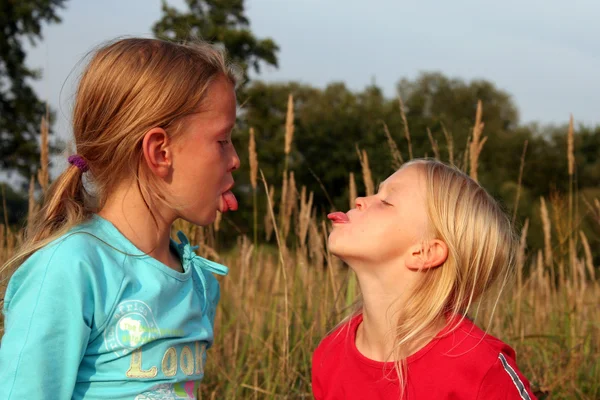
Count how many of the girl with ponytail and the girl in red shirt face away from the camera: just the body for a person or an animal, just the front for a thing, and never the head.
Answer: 0

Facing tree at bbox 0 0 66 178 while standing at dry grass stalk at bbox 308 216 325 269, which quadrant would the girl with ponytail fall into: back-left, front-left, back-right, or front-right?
back-left

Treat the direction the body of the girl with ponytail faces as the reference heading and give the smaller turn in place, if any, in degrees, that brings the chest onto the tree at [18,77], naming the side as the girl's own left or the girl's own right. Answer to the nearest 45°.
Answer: approximately 135° to the girl's own left

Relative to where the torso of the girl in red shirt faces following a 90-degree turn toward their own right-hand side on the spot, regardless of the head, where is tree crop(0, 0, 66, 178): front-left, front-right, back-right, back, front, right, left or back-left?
front

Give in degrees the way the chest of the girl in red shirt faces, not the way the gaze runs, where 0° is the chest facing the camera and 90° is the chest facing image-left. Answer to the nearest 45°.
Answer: approximately 45°

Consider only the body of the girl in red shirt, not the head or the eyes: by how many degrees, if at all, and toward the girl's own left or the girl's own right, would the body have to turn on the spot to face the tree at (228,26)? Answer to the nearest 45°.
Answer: approximately 135° to the girl's own right

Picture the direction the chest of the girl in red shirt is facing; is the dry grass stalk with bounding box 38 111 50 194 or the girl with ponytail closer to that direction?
the girl with ponytail

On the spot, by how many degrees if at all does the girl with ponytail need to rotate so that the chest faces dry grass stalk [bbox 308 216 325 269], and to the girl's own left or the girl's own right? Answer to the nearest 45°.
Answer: approximately 90° to the girl's own left

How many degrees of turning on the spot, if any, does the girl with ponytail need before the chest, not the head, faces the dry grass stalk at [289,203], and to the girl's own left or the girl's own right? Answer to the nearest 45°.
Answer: approximately 90° to the girl's own left

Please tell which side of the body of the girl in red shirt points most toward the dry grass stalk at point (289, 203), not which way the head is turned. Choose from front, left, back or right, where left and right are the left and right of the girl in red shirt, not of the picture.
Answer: right

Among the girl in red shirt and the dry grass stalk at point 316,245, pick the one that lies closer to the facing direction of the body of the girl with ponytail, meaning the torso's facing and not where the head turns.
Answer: the girl in red shirt

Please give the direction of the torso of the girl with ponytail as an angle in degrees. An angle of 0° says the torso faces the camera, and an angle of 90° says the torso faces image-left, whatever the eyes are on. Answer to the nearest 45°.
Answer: approximately 315°

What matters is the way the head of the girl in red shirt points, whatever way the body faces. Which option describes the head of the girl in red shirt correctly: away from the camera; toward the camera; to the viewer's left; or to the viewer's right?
to the viewer's left

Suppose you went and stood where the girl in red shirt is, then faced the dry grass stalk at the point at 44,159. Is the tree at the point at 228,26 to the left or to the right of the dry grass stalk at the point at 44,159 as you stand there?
right

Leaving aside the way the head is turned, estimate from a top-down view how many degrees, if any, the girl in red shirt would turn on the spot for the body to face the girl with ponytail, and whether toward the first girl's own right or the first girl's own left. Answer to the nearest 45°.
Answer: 0° — they already face them
